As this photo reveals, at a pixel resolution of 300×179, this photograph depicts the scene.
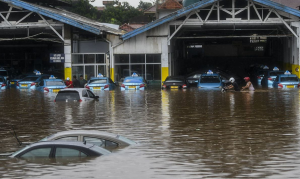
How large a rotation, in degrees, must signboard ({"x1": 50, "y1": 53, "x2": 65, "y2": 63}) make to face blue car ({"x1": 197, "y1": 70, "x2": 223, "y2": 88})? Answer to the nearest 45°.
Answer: approximately 45° to its left

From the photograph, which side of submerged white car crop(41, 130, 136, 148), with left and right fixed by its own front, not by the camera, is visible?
left

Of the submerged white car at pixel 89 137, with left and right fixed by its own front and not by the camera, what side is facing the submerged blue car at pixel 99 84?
right

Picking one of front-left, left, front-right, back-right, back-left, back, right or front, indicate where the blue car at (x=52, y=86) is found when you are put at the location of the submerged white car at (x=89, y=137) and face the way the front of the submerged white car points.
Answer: right

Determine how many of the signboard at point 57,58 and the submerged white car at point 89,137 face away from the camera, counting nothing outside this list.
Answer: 0

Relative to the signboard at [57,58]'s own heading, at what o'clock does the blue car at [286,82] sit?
The blue car is roughly at 10 o'clock from the signboard.

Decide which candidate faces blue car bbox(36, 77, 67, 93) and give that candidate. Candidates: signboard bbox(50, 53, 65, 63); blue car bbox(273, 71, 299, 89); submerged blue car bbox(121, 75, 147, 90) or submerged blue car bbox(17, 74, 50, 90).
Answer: the signboard

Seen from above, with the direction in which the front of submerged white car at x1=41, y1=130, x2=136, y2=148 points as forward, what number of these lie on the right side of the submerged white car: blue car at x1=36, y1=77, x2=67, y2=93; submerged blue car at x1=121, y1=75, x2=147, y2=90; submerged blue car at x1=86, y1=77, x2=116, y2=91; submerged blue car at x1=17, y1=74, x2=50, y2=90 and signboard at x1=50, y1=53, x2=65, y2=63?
5
